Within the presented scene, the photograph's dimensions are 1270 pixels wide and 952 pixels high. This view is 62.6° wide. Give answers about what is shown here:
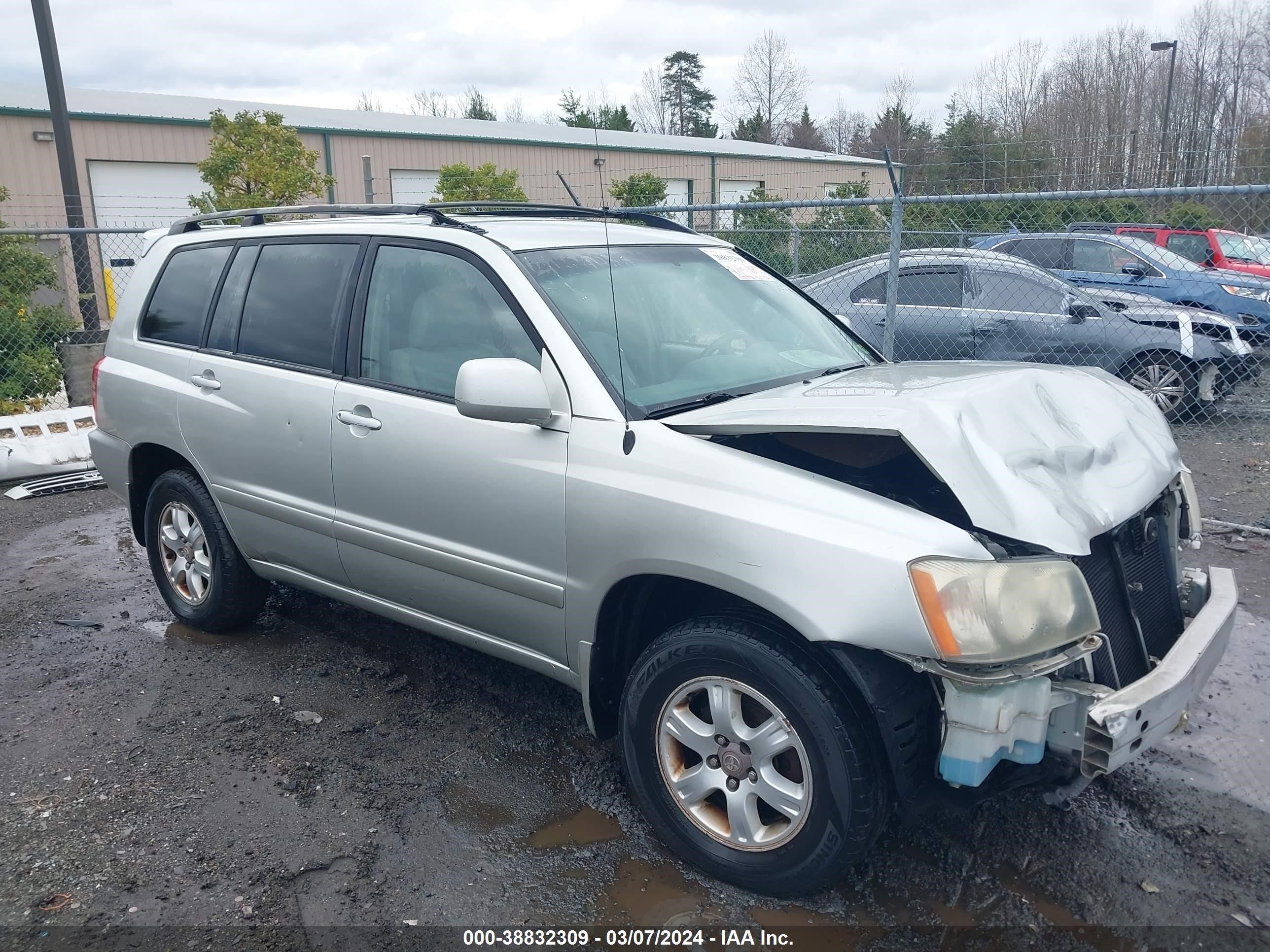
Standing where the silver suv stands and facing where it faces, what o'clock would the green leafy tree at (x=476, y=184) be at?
The green leafy tree is roughly at 7 o'clock from the silver suv.

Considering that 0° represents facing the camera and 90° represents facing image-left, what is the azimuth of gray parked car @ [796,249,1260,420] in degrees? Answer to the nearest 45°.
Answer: approximately 270°

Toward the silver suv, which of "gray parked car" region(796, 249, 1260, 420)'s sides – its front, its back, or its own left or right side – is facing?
right

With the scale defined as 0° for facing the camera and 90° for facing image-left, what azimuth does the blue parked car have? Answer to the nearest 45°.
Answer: approximately 315°

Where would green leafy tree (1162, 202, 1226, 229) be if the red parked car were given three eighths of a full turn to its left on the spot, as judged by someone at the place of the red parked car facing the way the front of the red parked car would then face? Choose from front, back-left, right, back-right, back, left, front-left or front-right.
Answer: front

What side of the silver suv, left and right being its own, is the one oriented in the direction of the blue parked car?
left

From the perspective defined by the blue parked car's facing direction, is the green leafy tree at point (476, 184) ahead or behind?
behind

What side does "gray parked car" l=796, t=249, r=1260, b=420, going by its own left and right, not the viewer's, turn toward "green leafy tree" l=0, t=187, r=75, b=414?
back

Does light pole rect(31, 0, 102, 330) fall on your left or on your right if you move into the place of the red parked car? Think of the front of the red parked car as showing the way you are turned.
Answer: on your right

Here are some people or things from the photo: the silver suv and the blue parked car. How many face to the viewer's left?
0
